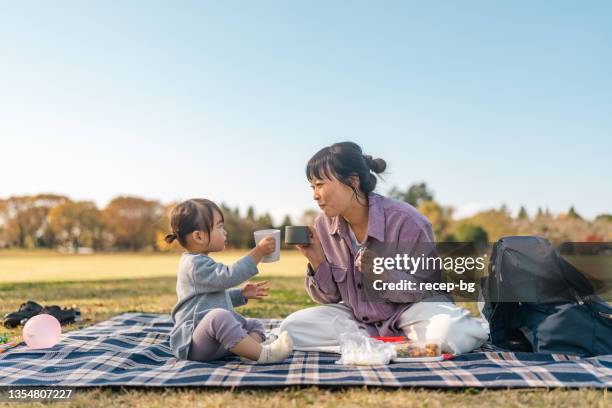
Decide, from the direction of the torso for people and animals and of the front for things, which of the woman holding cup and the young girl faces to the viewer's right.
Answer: the young girl

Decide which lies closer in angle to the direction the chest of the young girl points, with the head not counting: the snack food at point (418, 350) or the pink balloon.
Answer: the snack food

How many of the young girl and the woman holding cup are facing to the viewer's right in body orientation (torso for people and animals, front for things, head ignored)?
1

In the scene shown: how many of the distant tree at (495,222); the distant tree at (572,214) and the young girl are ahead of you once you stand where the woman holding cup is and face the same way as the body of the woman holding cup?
1

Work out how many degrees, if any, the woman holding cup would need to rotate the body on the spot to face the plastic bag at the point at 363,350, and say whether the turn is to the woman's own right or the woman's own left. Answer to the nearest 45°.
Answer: approximately 45° to the woman's own left

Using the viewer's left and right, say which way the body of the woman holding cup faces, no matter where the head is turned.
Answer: facing the viewer and to the left of the viewer

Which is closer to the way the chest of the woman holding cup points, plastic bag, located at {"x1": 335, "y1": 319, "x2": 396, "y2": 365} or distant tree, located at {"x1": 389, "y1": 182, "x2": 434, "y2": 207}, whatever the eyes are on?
the plastic bag

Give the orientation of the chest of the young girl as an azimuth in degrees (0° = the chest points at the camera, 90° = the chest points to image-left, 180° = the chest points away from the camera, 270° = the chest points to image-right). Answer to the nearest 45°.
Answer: approximately 270°

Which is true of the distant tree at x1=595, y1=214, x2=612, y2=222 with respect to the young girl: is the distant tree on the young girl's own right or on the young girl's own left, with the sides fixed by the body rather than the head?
on the young girl's own left

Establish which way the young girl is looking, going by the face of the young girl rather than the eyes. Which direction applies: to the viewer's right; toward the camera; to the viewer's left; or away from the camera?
to the viewer's right

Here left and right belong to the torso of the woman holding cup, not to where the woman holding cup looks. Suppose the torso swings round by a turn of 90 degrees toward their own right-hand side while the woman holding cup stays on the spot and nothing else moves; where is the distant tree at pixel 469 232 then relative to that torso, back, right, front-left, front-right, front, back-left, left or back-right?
front-right

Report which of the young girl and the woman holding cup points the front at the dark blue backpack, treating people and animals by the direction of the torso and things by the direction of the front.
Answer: the young girl

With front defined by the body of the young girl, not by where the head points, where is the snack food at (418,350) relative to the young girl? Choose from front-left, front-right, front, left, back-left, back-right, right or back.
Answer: front

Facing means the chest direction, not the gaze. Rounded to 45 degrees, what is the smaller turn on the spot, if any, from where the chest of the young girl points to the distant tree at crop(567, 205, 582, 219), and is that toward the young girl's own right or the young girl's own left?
approximately 45° to the young girl's own left

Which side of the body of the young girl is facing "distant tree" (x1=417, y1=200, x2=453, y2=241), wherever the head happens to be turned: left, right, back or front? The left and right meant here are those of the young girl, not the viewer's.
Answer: left

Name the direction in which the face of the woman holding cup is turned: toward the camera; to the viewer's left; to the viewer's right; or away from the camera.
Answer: to the viewer's left

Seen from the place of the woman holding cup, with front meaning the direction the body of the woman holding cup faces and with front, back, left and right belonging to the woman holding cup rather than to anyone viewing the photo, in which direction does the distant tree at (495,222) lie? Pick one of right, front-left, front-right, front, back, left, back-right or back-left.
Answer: back-right

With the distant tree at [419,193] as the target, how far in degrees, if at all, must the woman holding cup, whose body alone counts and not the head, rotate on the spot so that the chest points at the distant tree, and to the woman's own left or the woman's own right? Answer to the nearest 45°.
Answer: approximately 135° to the woman's own right
